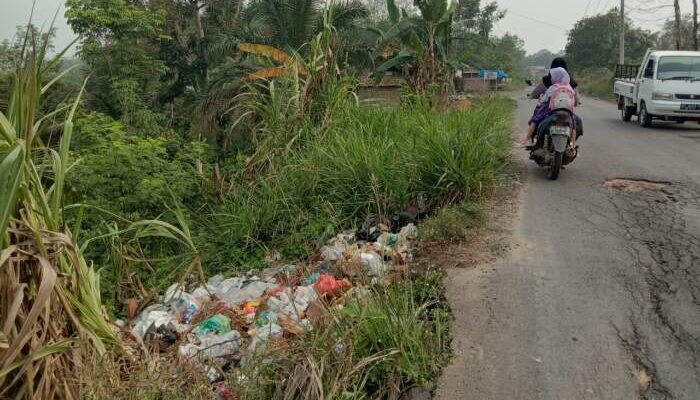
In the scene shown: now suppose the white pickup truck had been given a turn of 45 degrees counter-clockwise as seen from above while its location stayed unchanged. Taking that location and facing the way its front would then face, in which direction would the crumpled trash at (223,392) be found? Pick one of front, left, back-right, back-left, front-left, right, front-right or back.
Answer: right

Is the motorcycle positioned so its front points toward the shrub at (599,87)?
yes

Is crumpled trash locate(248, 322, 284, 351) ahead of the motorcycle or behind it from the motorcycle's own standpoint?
behind

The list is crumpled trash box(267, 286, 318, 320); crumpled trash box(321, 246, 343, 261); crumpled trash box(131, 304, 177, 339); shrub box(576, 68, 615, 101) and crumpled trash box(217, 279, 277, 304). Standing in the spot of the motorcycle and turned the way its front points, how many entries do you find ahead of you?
1

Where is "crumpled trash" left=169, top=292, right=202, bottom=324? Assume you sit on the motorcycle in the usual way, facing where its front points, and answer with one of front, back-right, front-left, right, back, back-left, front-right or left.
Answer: back-left

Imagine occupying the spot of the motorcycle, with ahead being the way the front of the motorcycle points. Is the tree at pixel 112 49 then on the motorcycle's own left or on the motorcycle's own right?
on the motorcycle's own left

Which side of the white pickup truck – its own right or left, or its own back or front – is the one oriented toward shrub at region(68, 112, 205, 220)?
right

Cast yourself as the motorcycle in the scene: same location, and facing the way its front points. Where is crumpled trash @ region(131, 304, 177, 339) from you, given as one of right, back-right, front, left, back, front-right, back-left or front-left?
back-left

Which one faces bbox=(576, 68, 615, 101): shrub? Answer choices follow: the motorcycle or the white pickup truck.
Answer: the motorcycle

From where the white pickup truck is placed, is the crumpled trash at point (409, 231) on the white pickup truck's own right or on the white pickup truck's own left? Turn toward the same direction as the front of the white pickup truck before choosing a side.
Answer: on the white pickup truck's own right

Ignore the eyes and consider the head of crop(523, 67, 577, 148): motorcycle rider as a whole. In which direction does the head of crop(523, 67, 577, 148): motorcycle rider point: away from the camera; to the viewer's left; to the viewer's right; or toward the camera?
away from the camera

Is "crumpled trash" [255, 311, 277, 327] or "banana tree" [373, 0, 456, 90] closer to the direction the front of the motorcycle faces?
the banana tree

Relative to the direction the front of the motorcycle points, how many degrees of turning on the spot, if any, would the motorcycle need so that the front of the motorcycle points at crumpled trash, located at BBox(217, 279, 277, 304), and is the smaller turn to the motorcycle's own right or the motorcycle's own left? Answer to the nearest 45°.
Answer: approximately 135° to the motorcycle's own left

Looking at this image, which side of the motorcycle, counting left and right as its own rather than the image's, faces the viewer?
back

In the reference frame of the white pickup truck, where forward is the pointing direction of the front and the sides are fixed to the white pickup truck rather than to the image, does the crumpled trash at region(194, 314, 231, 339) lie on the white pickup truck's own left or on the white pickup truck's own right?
on the white pickup truck's own right

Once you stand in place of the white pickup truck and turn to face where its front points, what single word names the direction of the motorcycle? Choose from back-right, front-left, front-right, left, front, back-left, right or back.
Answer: front-right

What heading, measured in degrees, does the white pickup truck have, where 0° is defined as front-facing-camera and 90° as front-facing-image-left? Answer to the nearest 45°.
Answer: approximately 315°

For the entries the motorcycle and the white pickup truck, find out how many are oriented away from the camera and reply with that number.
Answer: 1

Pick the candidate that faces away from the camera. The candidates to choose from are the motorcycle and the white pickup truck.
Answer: the motorcycle
